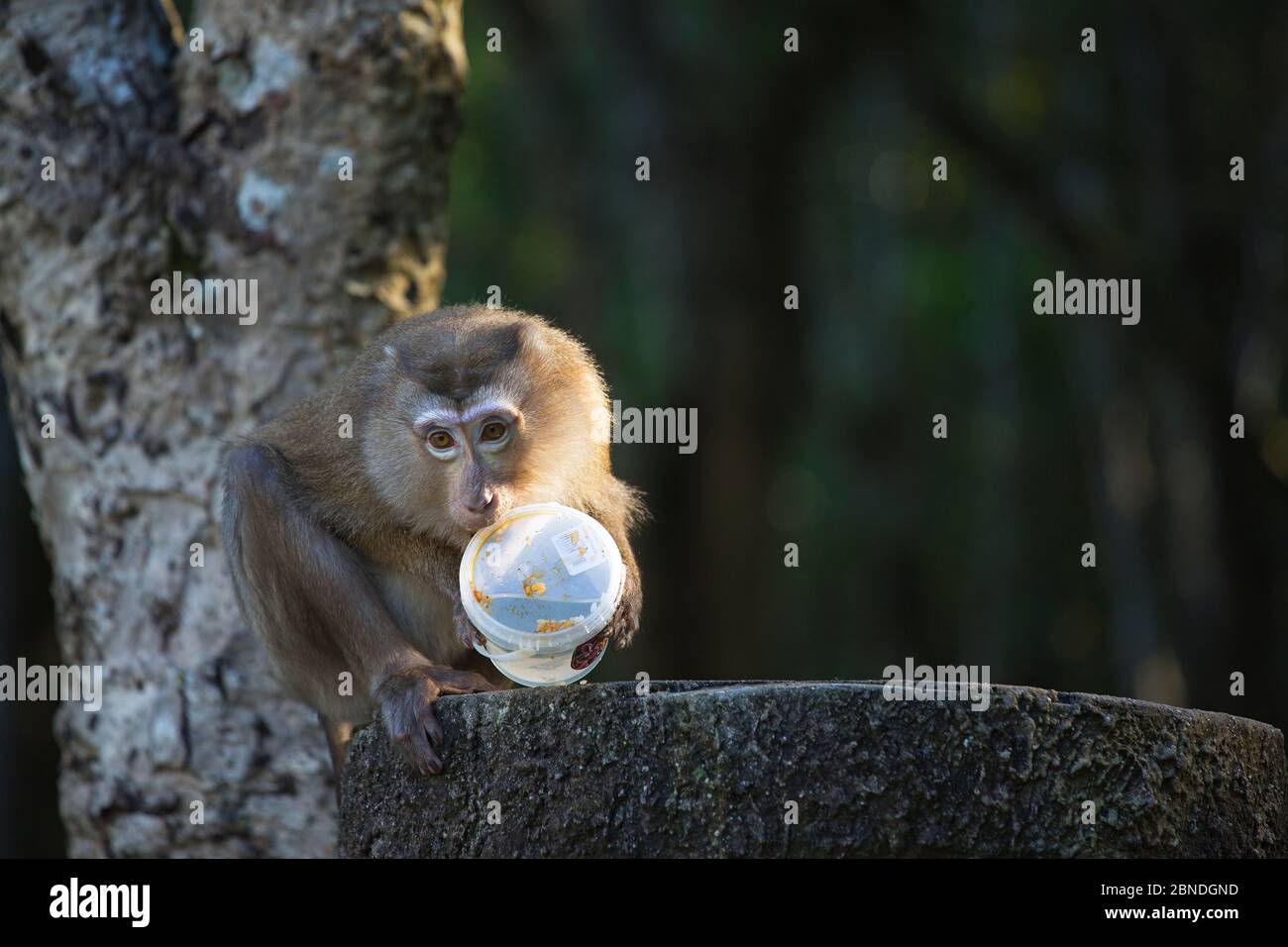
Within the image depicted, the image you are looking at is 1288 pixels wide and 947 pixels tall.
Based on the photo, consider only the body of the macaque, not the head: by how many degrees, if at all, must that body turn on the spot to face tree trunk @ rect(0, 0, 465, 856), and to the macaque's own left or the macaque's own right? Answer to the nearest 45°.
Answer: approximately 180°

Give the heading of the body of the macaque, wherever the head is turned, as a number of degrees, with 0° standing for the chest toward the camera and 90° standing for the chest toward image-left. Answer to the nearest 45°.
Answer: approximately 315°
